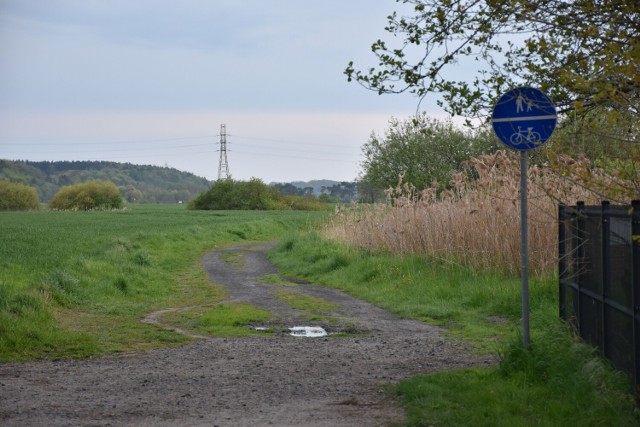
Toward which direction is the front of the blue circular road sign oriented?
toward the camera
